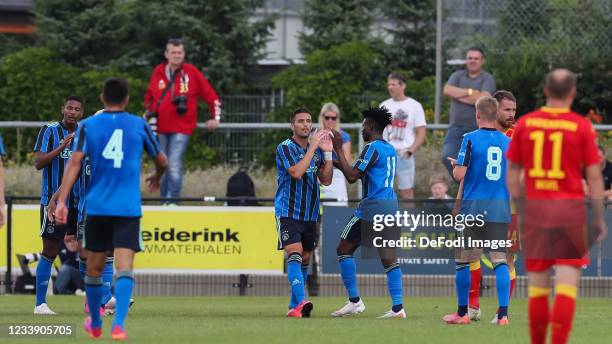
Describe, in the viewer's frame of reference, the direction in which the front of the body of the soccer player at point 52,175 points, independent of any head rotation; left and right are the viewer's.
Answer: facing the viewer and to the right of the viewer

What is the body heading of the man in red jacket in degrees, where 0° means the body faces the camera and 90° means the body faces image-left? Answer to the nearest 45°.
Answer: approximately 0°

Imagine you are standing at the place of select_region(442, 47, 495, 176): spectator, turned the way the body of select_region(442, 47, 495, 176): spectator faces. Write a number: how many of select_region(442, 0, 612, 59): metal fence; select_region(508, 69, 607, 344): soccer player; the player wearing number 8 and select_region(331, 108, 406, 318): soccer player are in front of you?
3

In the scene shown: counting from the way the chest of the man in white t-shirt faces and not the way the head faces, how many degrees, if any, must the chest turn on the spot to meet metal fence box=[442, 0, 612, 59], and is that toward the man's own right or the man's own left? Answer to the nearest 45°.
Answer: approximately 180°

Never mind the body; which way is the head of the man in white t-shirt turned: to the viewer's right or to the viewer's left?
to the viewer's left

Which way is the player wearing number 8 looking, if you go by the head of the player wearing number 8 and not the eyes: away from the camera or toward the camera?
away from the camera

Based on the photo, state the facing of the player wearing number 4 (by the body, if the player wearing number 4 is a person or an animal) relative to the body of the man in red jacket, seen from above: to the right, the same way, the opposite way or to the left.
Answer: the opposite way

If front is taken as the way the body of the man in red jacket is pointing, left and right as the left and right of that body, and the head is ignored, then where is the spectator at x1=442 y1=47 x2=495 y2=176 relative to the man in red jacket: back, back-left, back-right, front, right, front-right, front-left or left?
left

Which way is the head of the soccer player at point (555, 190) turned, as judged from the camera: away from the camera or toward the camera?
away from the camera

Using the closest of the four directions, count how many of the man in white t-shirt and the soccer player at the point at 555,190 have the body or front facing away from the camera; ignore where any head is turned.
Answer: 1

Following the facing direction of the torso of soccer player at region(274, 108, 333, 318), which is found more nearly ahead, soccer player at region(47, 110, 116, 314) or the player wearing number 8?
the player wearing number 8

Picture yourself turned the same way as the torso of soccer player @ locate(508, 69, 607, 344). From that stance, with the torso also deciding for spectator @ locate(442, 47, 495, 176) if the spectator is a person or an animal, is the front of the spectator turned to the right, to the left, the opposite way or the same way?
the opposite way

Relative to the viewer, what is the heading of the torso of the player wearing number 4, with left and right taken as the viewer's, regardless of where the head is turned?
facing away from the viewer

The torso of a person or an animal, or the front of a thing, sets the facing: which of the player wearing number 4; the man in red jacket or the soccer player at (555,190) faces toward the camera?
the man in red jacket
